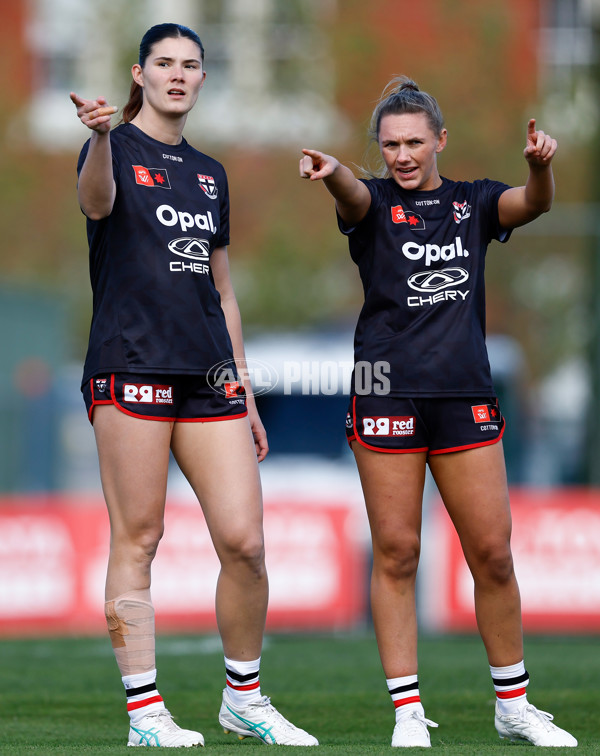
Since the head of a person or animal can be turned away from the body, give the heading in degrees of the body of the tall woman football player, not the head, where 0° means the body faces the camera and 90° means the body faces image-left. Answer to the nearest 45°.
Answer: approximately 315°

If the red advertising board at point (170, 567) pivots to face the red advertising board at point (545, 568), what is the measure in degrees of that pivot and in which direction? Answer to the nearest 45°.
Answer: approximately 90° to its left

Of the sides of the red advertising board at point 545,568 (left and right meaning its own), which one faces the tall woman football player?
front

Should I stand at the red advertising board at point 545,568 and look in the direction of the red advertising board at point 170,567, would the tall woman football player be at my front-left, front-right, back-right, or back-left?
front-left

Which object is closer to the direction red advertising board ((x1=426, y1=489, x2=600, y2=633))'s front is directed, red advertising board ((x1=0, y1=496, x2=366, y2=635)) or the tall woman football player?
the tall woman football player

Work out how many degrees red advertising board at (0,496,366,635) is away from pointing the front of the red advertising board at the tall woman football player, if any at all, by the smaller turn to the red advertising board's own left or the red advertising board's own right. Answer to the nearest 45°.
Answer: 0° — it already faces them

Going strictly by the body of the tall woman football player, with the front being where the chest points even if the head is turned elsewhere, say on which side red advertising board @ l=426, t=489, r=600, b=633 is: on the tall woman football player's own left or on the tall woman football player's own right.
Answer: on the tall woman football player's own left

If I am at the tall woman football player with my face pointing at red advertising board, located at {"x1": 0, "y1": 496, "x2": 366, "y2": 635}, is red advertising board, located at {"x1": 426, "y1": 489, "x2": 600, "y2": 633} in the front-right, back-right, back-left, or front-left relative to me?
front-right

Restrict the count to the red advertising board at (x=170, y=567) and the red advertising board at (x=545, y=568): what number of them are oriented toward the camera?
2

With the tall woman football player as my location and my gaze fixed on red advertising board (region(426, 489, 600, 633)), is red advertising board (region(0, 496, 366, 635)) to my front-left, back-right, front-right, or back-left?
front-left

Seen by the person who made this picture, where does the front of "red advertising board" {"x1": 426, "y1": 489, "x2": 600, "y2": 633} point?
facing the viewer

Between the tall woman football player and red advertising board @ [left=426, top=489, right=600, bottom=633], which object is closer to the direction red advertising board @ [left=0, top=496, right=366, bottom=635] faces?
the tall woman football player
